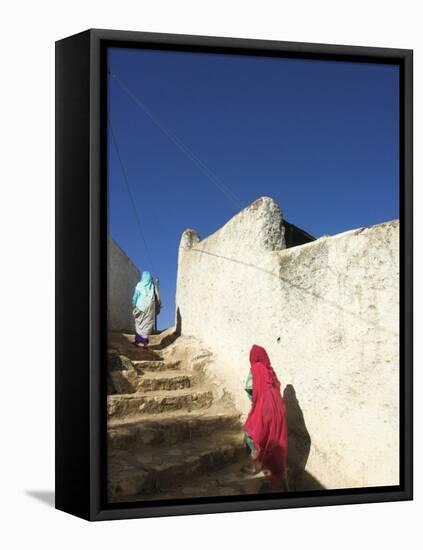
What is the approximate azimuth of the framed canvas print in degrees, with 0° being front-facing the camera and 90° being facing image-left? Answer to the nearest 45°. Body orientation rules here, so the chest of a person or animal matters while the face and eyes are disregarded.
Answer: approximately 315°
